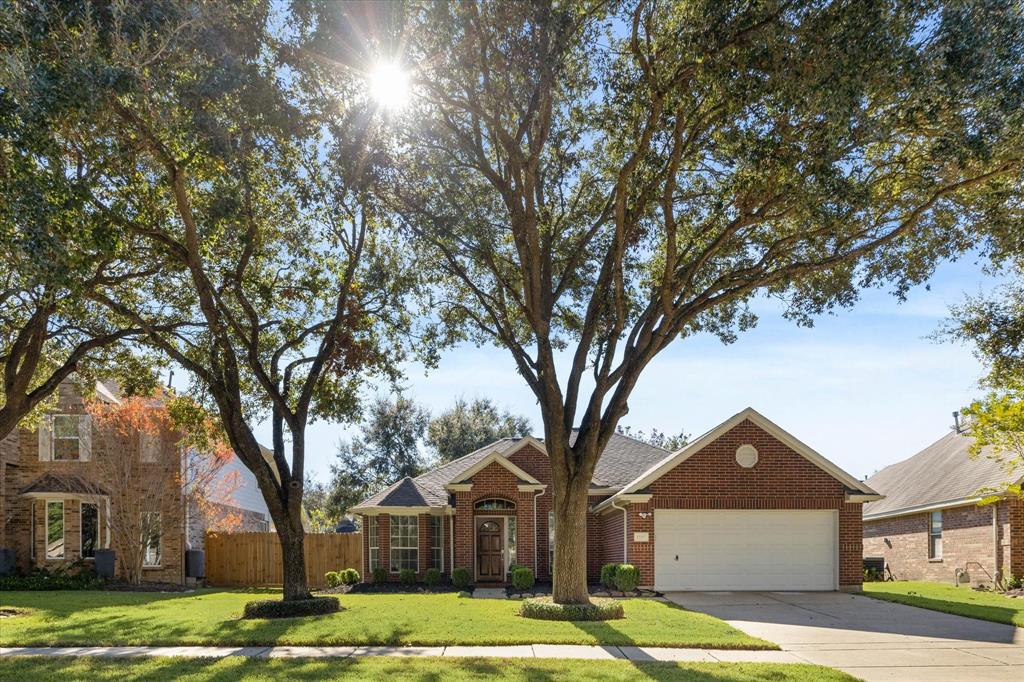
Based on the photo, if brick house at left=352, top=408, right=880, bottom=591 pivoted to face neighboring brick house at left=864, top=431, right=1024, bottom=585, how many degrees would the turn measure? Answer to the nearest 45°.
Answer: approximately 135° to its left

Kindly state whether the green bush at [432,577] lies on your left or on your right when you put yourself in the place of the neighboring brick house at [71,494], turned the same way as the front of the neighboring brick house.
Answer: on your left

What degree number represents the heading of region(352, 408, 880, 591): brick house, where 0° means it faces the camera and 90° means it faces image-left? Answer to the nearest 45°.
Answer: approximately 0°

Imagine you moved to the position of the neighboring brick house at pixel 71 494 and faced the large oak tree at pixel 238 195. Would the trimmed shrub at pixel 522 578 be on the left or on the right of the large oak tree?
left

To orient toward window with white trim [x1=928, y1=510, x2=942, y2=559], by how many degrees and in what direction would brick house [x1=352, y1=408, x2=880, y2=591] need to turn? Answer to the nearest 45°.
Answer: approximately 135° to its left

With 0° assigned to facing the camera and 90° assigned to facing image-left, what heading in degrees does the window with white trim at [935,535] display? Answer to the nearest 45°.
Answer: approximately 45°

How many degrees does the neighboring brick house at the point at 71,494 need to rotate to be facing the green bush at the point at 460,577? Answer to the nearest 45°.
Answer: approximately 45° to its left

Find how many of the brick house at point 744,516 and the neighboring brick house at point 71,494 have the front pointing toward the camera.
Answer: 2

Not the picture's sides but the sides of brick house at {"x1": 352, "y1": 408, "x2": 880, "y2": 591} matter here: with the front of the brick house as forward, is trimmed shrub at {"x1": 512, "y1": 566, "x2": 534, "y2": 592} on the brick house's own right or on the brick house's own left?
on the brick house's own right

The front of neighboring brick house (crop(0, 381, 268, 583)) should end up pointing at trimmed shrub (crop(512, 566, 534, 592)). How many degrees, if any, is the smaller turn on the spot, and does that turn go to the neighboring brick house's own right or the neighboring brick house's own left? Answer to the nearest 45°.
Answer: approximately 45° to the neighboring brick house's own left
